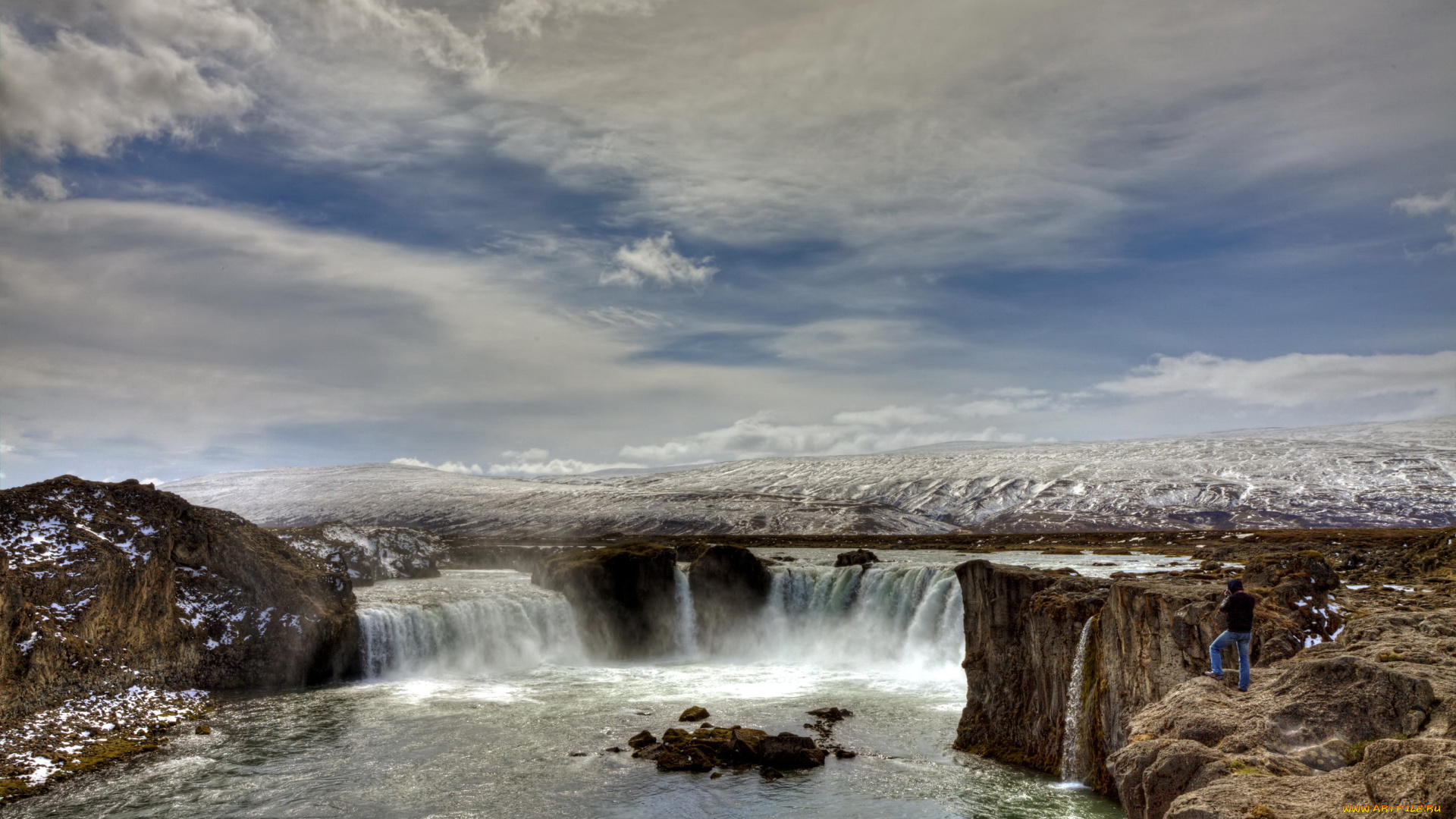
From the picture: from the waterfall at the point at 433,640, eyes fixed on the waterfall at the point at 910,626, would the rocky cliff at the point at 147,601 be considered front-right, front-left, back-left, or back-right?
back-right

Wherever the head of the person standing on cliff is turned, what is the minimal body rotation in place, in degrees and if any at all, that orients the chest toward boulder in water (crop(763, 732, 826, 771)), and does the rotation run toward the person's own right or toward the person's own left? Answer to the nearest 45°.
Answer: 0° — they already face it

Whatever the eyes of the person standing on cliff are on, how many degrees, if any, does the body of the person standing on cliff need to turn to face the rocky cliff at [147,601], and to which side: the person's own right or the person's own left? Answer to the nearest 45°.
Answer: approximately 45° to the person's own left

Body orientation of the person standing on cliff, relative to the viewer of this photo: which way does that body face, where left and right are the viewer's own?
facing away from the viewer and to the left of the viewer
